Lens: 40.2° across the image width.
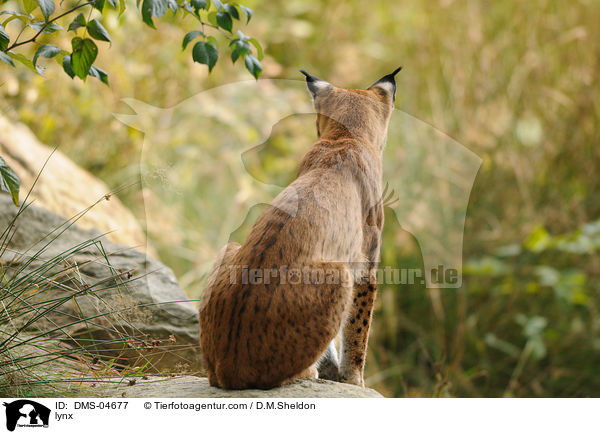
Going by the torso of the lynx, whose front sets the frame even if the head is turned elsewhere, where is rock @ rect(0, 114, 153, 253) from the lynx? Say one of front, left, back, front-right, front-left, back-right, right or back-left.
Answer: left

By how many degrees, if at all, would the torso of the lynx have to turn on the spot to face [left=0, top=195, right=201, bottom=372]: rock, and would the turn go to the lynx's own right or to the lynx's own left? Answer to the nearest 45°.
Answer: approximately 90° to the lynx's own left

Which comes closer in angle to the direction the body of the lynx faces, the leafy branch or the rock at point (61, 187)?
the rock

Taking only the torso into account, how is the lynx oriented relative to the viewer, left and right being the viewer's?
facing away from the viewer and to the right of the viewer
